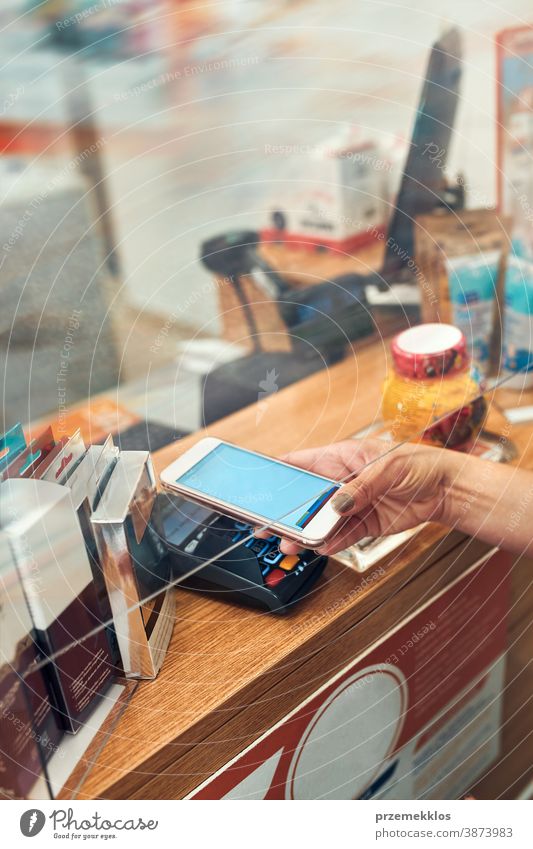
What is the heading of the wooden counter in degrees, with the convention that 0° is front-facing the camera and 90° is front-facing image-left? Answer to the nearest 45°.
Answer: approximately 315°
